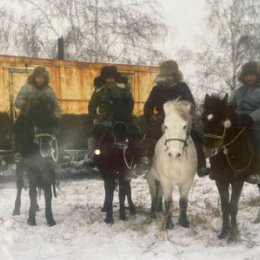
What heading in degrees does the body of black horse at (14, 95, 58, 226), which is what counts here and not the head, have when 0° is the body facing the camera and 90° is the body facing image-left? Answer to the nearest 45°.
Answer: approximately 0°

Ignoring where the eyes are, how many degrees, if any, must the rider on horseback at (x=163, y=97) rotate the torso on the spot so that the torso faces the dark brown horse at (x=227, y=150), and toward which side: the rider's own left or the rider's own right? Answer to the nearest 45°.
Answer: approximately 45° to the rider's own left

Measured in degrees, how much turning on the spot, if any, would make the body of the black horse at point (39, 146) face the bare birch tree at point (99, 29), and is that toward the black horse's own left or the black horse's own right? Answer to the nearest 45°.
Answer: approximately 180°

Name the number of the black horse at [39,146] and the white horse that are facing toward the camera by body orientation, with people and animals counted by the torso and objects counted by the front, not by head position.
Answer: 2

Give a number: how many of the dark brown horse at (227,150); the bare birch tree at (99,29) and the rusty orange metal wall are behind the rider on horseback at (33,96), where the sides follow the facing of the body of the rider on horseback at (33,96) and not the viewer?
2

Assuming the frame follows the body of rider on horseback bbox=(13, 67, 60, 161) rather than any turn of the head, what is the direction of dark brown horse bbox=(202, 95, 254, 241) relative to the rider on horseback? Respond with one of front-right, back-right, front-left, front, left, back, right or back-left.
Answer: front-left
